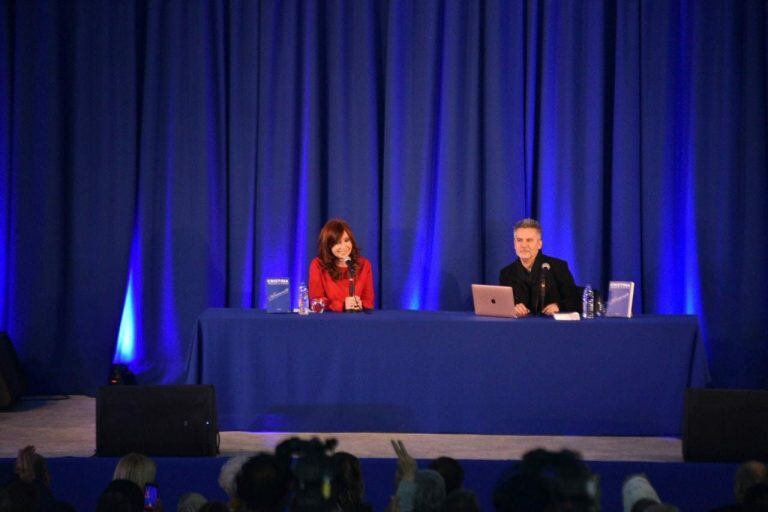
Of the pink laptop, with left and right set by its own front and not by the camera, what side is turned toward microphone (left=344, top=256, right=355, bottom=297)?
left

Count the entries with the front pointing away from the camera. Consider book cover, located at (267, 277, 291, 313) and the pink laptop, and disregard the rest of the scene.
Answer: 1

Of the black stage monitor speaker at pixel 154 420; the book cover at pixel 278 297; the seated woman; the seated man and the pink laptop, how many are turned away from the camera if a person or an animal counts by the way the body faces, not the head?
2

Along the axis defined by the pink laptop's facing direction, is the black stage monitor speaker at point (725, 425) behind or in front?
behind

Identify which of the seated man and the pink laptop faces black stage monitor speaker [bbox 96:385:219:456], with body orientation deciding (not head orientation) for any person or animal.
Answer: the seated man

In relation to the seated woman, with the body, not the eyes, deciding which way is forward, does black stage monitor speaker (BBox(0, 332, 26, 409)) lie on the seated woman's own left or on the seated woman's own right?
on the seated woman's own right

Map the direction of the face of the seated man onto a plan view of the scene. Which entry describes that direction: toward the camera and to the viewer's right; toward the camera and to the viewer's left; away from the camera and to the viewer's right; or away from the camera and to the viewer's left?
toward the camera and to the viewer's left

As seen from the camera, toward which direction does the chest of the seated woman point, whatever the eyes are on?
toward the camera

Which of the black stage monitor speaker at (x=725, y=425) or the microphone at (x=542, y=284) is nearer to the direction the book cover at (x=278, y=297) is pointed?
the black stage monitor speaker

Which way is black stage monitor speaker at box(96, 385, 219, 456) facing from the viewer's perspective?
away from the camera

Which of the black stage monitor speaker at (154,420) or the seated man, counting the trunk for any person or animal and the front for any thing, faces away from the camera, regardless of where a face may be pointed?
the black stage monitor speaker

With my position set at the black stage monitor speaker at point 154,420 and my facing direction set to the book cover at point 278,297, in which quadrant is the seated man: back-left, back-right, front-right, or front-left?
front-right

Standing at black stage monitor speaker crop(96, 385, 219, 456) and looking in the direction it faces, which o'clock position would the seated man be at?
The seated man is roughly at 2 o'clock from the black stage monitor speaker.

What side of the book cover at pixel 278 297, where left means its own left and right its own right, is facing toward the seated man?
left

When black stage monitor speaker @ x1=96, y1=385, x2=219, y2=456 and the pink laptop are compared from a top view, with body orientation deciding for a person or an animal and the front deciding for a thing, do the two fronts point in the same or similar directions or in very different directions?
same or similar directions

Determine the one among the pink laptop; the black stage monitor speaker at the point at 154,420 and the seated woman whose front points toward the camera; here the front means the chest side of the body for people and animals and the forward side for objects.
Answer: the seated woman

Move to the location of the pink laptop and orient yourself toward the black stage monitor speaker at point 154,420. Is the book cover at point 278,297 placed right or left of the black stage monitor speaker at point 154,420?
right

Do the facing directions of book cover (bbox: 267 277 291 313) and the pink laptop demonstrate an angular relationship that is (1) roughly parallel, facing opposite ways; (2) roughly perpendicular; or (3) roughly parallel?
roughly parallel, facing opposite ways

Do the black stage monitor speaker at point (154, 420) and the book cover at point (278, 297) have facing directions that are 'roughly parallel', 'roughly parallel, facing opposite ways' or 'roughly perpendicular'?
roughly parallel, facing opposite ways

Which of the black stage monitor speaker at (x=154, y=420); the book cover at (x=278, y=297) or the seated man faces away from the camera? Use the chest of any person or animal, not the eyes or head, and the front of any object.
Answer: the black stage monitor speaker
